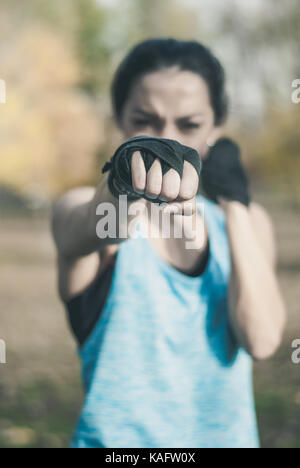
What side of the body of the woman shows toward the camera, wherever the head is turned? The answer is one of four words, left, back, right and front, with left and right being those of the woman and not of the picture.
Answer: front
